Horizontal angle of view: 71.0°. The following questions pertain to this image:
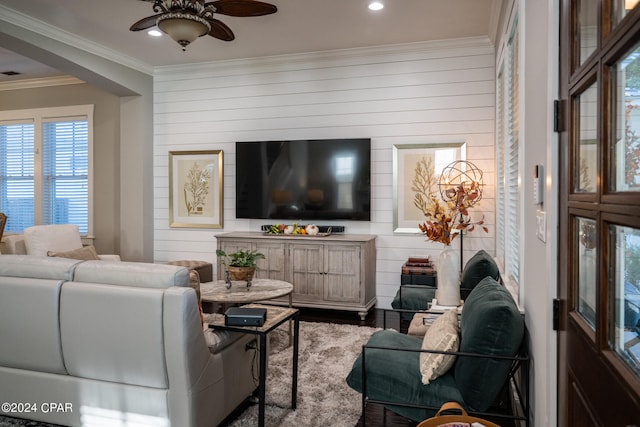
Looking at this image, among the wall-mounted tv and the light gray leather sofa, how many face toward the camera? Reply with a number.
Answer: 1

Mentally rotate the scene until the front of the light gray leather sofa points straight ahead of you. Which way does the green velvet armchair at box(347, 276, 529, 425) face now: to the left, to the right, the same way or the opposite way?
to the left

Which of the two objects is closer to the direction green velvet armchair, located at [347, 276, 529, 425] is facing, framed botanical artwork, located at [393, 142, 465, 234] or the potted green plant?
the potted green plant

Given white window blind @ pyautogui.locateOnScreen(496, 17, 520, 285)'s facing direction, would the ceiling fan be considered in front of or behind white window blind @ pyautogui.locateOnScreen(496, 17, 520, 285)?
in front

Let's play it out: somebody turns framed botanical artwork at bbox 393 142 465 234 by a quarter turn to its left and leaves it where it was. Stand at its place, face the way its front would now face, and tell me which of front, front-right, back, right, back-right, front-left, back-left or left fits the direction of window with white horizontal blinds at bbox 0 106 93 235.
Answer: back

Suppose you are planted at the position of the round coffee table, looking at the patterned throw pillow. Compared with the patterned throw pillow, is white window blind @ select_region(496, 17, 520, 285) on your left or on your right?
left

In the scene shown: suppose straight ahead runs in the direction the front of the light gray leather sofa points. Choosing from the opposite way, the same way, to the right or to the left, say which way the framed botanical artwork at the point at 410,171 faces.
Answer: the opposite way

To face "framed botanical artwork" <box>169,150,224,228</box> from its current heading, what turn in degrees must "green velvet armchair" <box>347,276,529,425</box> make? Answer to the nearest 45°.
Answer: approximately 45° to its right

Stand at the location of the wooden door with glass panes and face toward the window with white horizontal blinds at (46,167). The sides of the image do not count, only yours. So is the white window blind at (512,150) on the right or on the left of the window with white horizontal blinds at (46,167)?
right

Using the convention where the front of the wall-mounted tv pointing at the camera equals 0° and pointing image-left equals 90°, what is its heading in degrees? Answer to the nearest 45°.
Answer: approximately 0°

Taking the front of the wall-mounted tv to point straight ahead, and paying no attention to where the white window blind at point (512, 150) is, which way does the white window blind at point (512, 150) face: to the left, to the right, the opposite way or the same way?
to the right

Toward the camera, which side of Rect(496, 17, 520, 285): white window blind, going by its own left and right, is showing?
left

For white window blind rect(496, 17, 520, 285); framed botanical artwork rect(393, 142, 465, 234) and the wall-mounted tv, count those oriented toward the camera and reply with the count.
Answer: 2
